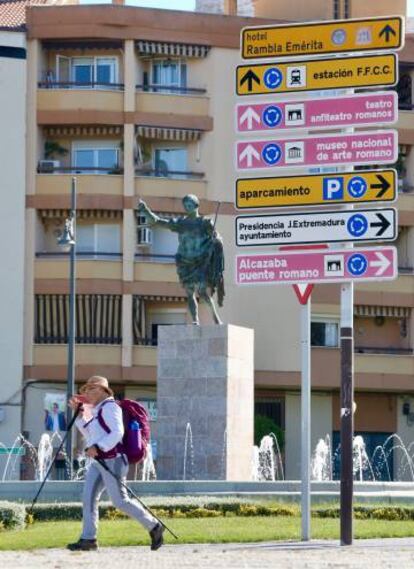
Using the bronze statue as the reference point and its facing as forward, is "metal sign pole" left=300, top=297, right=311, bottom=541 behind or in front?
in front

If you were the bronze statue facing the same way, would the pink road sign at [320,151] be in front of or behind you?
in front

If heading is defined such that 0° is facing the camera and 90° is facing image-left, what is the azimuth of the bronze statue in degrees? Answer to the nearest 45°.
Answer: approximately 0°

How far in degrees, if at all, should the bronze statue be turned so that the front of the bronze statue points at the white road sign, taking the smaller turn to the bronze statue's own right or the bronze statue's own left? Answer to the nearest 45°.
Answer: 0° — it already faces it

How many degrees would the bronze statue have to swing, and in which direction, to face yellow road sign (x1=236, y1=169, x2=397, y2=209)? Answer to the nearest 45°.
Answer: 0° — it already faces it
